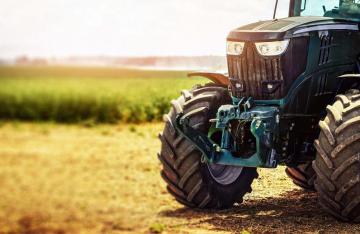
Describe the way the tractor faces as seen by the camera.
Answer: facing the viewer and to the left of the viewer
